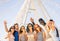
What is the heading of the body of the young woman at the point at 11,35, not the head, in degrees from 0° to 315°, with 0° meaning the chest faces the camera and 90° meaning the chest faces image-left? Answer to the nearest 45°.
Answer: approximately 315°

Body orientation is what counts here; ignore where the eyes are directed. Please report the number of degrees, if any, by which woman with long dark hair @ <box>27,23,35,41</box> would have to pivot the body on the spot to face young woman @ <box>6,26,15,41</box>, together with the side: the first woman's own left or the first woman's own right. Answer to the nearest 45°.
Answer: approximately 90° to the first woman's own right

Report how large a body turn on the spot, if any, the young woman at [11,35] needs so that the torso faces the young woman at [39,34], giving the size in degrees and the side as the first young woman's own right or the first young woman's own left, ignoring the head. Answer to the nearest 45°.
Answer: approximately 45° to the first young woman's own left

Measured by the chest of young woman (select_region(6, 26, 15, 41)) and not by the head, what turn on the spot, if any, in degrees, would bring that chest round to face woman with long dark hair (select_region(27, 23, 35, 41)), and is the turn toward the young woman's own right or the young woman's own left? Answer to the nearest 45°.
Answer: approximately 45° to the young woman's own left

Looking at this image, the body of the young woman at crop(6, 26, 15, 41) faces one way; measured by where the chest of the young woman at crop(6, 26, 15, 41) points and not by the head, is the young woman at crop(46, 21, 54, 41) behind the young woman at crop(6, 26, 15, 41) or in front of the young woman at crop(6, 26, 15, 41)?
in front

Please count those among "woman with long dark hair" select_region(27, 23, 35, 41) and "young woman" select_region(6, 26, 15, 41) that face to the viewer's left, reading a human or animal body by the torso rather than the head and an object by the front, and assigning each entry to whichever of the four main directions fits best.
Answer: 0

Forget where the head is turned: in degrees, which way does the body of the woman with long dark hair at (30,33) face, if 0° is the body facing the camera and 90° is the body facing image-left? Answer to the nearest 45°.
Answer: approximately 0°

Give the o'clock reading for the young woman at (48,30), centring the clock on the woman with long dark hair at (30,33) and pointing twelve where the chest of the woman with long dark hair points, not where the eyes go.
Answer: The young woman is roughly at 9 o'clock from the woman with long dark hair.
